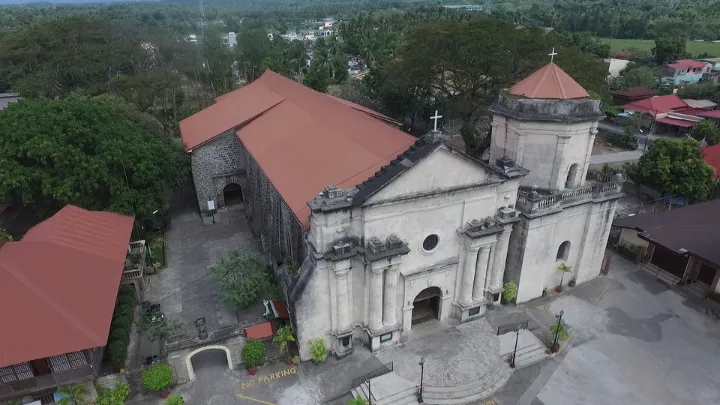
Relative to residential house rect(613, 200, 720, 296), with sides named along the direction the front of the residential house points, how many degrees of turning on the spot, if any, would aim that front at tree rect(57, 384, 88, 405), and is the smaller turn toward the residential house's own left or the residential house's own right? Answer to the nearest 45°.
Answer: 0° — it already faces it

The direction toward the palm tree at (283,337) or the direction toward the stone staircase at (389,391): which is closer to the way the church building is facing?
the stone staircase

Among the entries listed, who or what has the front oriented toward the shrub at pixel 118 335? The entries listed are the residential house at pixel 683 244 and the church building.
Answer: the residential house

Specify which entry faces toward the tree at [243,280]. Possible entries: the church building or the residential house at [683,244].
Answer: the residential house

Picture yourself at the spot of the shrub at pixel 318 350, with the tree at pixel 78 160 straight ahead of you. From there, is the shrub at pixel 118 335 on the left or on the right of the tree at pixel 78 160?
left

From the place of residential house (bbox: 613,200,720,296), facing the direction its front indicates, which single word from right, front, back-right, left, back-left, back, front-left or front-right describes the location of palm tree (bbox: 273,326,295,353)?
front

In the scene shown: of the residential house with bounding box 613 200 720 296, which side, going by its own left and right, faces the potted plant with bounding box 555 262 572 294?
front

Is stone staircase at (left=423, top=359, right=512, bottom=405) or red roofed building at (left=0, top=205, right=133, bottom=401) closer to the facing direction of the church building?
the stone staircase

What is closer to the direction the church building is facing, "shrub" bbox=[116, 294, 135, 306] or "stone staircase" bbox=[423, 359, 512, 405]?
the stone staircase

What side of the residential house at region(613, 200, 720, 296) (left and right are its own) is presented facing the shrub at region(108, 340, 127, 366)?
front

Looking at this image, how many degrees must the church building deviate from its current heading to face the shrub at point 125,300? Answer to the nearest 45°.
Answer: approximately 135° to its right

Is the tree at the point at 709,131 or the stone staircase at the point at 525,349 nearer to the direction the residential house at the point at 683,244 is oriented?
the stone staircase

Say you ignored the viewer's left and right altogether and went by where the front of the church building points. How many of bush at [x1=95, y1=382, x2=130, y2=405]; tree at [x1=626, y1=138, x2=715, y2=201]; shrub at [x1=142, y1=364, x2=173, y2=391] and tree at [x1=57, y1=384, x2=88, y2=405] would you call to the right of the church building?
3

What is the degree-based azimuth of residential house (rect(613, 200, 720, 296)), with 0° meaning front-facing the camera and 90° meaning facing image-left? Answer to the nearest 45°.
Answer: approximately 45°

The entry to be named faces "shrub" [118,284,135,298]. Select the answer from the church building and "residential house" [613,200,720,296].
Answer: the residential house

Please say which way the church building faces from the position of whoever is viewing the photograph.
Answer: facing the viewer and to the right of the viewer

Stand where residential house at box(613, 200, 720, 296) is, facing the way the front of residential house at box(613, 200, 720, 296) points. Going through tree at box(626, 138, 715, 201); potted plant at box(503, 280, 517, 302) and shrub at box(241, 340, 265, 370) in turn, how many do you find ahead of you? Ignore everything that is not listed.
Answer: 2

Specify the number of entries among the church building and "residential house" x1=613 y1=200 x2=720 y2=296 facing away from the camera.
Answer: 0

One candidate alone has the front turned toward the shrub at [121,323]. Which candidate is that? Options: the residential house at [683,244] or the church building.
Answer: the residential house

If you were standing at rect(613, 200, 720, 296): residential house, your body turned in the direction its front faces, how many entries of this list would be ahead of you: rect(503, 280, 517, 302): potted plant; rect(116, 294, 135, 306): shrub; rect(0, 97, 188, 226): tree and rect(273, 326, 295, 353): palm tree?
4

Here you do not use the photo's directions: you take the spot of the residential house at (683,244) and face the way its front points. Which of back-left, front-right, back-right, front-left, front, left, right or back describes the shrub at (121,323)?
front
